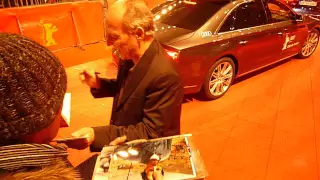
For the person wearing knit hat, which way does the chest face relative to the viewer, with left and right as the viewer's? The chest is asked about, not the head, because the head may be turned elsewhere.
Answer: facing away from the viewer and to the right of the viewer

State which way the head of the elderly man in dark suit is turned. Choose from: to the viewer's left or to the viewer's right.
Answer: to the viewer's left

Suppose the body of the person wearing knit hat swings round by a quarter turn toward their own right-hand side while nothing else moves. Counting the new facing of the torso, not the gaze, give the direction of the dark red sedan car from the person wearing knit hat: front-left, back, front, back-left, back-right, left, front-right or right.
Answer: left
